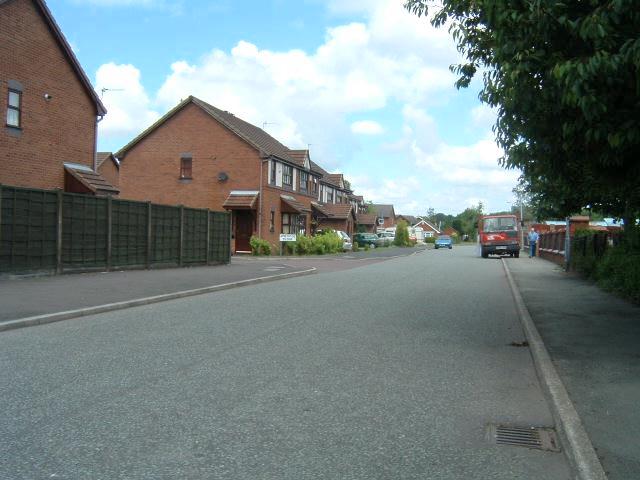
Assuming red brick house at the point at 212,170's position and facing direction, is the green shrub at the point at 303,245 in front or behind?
in front

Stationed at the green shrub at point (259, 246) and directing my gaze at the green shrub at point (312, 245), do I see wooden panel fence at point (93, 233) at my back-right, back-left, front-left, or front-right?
back-right

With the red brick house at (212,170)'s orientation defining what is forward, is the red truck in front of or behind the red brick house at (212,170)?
in front

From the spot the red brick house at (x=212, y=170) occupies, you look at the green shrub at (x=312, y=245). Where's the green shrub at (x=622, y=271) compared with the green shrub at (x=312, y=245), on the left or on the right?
right

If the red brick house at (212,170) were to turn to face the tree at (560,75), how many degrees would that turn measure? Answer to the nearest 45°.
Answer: approximately 45° to its right

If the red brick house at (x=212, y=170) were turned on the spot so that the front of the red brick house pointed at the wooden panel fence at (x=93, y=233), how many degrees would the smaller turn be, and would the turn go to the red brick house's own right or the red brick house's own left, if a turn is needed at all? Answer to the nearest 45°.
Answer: approximately 45° to the red brick house's own right

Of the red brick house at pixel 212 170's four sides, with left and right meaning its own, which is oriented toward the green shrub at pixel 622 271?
front
